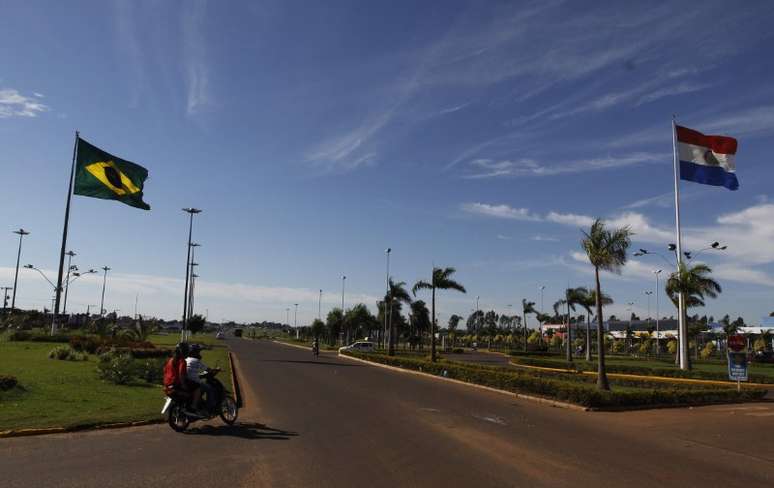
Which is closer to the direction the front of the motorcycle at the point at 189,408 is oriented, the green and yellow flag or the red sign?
the red sign

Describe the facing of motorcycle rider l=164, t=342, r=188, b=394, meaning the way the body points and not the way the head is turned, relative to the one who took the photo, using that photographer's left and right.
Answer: facing away from the viewer and to the right of the viewer

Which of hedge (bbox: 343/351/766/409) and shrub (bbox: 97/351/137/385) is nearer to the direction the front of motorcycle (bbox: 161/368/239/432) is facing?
the hedge

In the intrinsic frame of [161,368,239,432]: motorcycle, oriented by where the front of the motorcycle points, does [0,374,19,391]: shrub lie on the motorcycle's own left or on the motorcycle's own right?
on the motorcycle's own left

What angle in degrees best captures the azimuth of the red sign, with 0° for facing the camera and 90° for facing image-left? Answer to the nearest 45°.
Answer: approximately 0°

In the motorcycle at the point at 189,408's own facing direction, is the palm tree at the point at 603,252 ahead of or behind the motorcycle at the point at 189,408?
ahead

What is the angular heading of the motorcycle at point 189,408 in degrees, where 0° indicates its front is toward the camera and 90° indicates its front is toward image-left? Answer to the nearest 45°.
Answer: approximately 225°
